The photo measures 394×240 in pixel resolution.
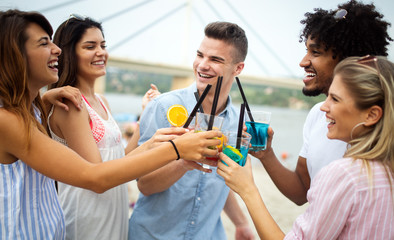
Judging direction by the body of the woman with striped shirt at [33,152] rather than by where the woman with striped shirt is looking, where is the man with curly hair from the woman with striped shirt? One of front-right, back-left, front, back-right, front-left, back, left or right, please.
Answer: front

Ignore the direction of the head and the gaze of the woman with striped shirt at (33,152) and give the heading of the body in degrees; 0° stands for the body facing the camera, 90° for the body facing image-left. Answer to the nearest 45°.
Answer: approximately 270°

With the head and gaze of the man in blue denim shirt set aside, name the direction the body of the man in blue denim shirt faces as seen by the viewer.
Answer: toward the camera

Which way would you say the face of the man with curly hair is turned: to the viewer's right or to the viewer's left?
to the viewer's left

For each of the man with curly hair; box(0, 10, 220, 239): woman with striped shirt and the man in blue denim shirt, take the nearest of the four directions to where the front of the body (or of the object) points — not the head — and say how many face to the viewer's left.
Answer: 1

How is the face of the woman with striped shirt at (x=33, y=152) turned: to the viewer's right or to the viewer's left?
to the viewer's right

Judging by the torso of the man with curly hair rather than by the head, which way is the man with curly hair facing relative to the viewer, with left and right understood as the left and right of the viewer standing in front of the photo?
facing to the left of the viewer

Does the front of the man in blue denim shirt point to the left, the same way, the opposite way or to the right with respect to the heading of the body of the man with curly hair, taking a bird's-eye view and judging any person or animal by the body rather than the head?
to the left

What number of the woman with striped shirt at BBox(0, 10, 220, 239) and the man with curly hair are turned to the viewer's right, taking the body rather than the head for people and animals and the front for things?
1
